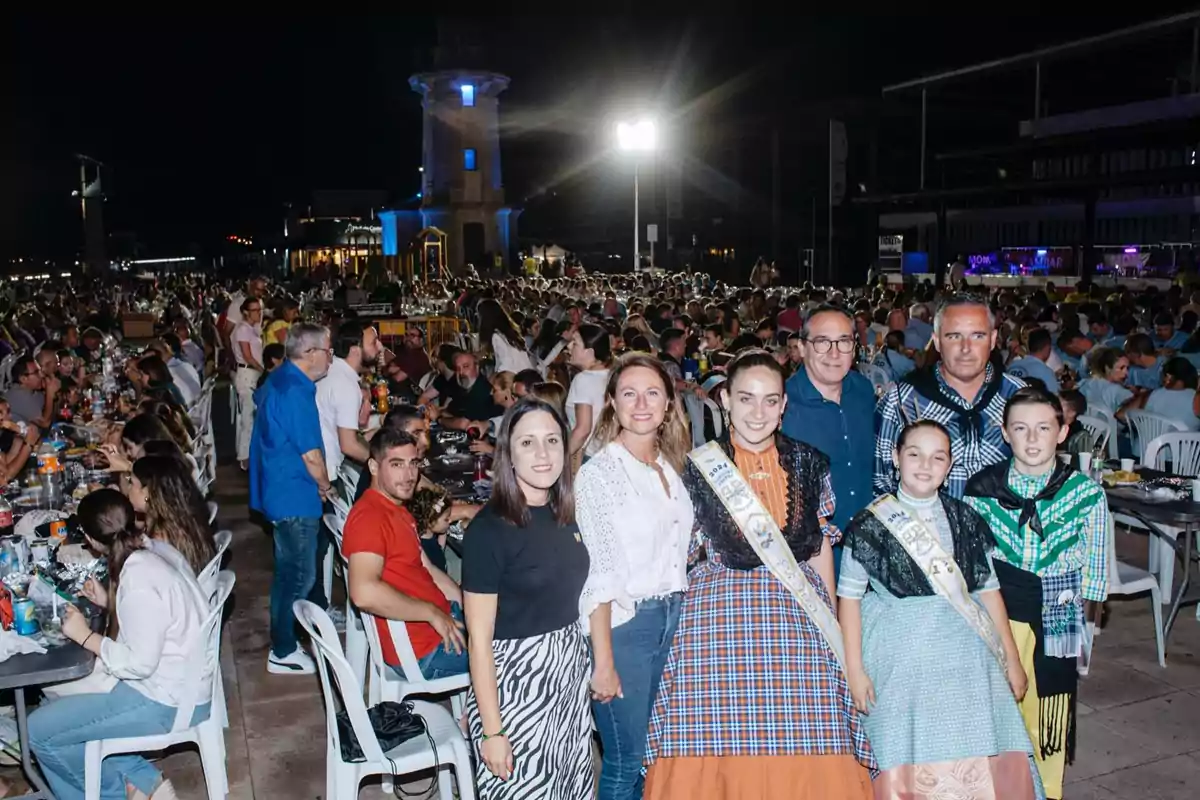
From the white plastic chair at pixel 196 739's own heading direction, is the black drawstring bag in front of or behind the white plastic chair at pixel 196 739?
behind

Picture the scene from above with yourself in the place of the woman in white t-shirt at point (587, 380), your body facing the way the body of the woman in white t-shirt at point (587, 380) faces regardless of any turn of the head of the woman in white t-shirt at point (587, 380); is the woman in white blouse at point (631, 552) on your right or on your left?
on your left

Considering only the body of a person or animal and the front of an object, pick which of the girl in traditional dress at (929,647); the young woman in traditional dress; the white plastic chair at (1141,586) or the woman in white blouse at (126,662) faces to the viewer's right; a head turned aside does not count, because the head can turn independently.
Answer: the white plastic chair

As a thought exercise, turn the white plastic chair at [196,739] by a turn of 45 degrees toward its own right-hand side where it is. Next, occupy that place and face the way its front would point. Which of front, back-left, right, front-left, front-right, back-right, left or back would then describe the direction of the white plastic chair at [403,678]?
back-right

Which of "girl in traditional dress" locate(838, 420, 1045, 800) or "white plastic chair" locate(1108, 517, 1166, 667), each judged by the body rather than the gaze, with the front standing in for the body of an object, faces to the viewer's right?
the white plastic chair

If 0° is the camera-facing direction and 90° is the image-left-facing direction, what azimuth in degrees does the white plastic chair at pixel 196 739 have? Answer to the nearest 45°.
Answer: approximately 90°

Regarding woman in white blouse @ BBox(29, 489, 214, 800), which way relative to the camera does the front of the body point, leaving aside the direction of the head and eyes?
to the viewer's left

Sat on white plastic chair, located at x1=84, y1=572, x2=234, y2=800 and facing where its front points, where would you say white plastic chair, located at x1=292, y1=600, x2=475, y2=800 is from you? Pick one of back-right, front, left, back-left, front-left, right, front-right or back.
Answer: back-left

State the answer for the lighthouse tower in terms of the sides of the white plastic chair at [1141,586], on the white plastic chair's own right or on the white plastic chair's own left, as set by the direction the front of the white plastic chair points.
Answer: on the white plastic chair's own left

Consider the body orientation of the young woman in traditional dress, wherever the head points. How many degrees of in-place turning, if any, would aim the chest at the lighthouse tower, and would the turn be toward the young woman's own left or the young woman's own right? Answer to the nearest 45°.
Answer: approximately 180°

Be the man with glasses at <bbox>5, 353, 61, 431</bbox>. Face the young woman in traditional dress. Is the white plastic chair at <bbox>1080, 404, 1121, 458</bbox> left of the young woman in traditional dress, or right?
left
